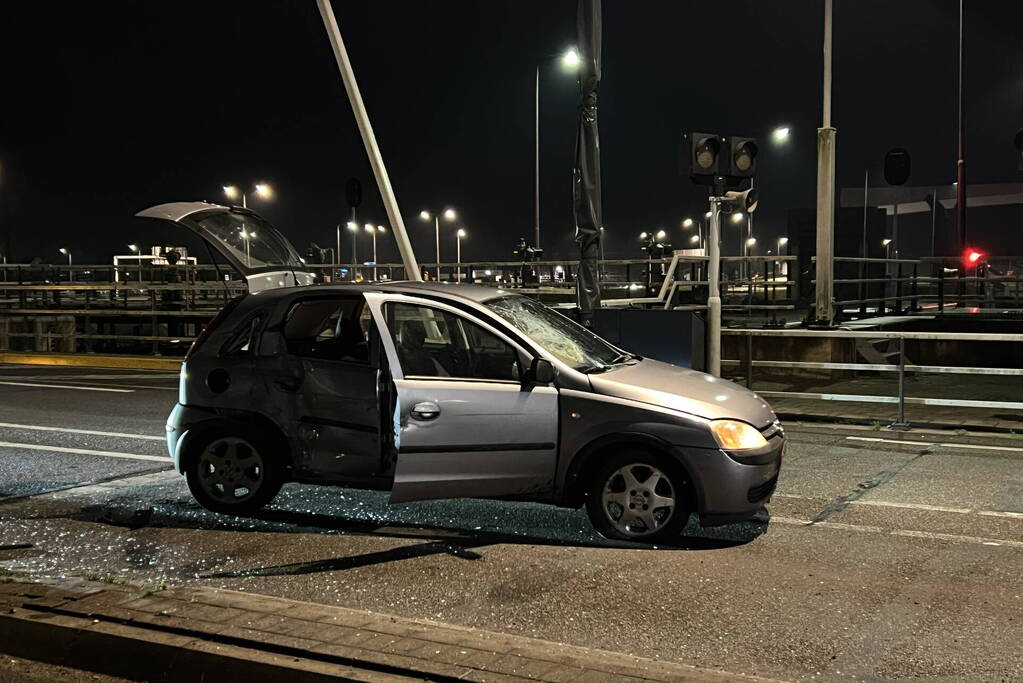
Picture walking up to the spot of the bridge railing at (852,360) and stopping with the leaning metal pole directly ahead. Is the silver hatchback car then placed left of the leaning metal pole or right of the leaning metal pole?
left

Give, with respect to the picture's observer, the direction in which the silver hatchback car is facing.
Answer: facing to the right of the viewer

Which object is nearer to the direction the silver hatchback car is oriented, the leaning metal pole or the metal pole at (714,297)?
the metal pole
